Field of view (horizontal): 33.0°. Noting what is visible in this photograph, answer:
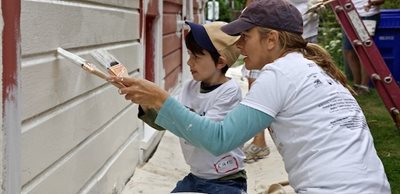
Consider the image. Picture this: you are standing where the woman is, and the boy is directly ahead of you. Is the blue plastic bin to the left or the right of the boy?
right

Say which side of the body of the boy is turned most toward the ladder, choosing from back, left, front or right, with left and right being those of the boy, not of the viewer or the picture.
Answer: back

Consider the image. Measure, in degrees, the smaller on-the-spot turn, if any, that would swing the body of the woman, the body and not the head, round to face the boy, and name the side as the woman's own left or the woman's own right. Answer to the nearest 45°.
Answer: approximately 45° to the woman's own right

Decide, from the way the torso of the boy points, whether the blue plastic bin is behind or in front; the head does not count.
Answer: behind

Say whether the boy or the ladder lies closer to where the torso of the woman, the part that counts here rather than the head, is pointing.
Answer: the boy

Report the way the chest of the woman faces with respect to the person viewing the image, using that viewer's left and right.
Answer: facing away from the viewer and to the left of the viewer

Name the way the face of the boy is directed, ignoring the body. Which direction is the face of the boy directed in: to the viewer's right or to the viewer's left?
to the viewer's left

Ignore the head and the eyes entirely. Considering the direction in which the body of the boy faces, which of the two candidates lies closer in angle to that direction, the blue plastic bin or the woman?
the woman
